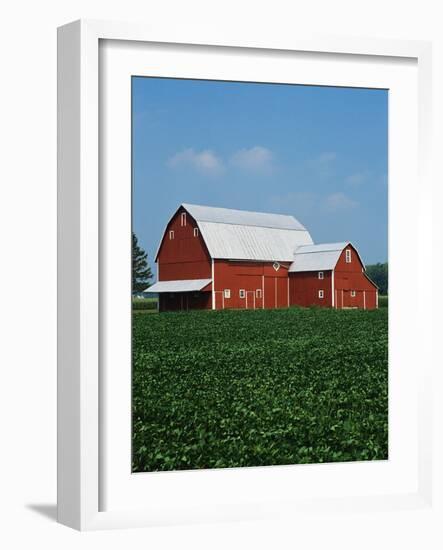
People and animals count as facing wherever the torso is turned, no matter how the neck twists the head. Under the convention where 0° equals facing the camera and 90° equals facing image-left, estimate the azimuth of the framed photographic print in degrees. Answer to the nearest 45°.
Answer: approximately 315°
